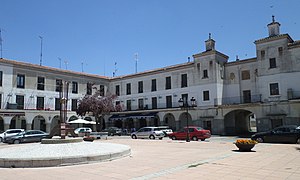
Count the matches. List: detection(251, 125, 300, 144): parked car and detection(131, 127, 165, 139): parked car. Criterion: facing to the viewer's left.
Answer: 2

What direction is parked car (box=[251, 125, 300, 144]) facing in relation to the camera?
to the viewer's left

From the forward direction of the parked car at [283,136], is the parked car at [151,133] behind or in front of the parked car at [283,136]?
in front

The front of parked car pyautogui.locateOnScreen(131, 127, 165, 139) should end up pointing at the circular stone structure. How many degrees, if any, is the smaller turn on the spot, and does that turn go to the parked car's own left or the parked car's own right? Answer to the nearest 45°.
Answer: approximately 90° to the parked car's own left

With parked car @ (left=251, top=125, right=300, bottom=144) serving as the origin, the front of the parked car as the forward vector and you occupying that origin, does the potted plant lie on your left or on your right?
on your left

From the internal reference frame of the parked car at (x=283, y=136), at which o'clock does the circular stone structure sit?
The circular stone structure is roughly at 10 o'clock from the parked car.

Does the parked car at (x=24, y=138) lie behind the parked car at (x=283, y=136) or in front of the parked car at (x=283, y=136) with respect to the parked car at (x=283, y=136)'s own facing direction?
in front

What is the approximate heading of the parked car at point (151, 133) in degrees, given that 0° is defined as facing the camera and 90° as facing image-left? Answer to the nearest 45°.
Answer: approximately 90°
